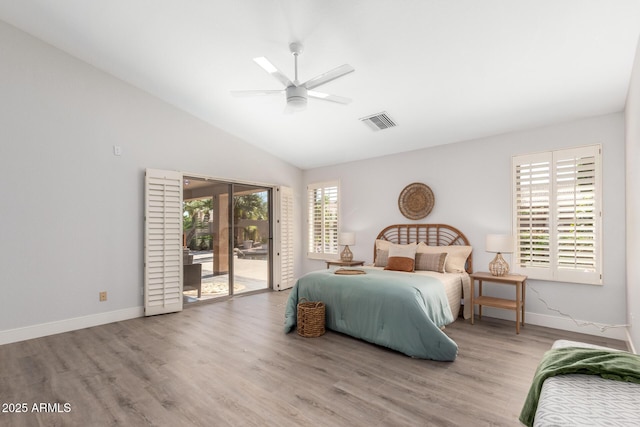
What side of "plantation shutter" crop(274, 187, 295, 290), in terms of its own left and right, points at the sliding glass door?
right

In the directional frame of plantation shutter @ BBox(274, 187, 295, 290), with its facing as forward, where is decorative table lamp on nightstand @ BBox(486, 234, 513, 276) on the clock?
The decorative table lamp on nightstand is roughly at 12 o'clock from the plantation shutter.

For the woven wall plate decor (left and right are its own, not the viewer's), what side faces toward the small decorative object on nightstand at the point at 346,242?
right

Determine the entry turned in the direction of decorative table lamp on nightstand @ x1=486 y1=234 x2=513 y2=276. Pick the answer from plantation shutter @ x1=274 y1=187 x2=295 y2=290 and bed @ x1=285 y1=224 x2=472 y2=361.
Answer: the plantation shutter

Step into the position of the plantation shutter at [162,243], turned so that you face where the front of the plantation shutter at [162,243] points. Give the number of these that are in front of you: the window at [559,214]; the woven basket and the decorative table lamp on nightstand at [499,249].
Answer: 3

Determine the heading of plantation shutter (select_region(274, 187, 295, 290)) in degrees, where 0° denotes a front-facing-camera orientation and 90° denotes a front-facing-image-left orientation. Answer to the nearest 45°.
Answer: approximately 315°

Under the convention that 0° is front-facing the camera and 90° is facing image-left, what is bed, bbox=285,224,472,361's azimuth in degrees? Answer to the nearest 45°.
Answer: approximately 45°

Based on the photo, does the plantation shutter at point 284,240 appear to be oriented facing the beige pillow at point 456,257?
yes

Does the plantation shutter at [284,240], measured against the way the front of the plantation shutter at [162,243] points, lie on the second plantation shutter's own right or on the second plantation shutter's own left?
on the second plantation shutter's own left

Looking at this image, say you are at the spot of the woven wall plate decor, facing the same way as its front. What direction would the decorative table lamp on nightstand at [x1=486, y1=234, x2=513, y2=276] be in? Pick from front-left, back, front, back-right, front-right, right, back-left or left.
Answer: front-left

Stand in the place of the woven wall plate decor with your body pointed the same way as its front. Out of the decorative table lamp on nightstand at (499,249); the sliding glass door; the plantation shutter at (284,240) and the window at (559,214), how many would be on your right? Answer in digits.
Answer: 2

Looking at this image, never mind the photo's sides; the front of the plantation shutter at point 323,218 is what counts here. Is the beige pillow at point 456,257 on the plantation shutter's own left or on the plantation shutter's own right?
on the plantation shutter's own left

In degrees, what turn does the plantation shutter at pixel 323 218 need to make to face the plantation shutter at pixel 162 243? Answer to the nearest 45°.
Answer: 0° — it already faces it

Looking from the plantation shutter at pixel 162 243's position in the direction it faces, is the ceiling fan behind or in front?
in front
